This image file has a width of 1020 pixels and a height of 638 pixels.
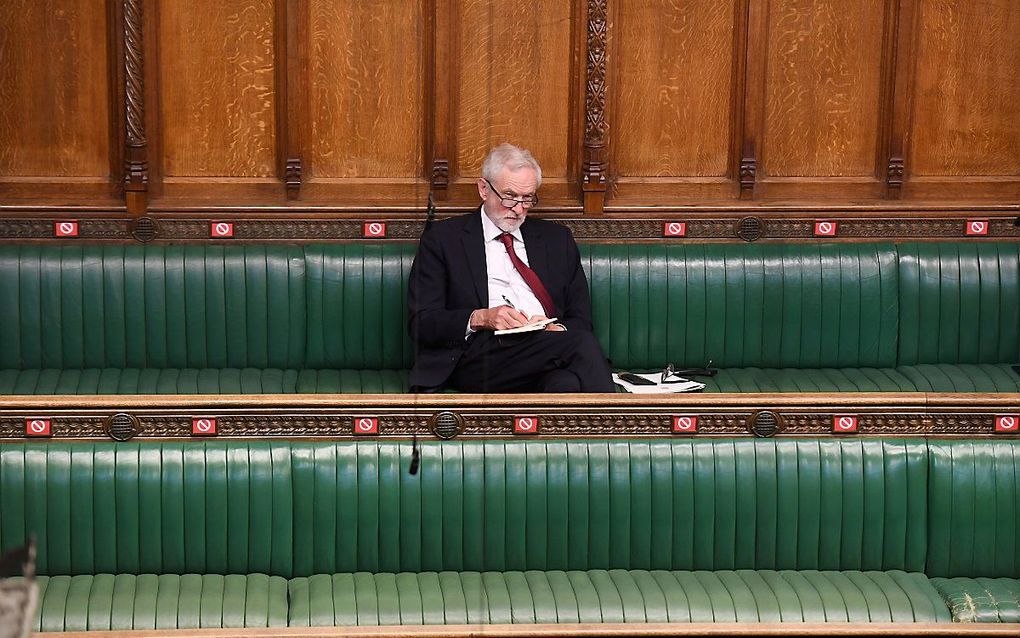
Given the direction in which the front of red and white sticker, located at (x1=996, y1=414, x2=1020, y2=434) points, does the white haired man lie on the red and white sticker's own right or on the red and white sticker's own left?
on the red and white sticker's own right

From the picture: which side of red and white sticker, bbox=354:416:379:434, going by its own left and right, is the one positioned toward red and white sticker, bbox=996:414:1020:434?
left

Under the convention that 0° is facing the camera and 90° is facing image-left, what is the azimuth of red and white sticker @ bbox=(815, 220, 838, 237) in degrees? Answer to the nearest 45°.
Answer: approximately 0°

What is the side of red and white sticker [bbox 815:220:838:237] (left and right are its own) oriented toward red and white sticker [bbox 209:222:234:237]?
right

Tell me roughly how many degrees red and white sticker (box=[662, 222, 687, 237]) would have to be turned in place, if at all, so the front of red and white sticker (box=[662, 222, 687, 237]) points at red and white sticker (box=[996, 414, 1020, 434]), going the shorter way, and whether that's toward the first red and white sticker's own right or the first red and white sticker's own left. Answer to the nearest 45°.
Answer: approximately 45° to the first red and white sticker's own left
